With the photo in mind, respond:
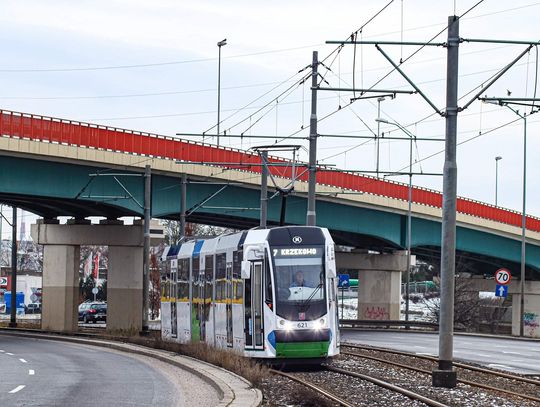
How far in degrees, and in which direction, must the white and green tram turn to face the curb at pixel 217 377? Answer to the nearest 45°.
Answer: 0° — it already faces it

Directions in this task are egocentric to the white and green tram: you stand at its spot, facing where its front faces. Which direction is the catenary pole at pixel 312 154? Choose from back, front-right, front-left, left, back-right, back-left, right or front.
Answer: back

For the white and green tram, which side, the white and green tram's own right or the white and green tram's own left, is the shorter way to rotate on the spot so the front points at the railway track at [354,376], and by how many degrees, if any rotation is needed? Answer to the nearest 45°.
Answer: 0° — it already faces it

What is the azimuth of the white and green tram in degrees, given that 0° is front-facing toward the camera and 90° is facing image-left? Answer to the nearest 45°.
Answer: approximately 0°

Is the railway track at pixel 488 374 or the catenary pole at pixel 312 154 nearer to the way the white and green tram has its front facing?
the railway track

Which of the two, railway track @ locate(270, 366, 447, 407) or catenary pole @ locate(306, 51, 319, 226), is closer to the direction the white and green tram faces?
the railway track

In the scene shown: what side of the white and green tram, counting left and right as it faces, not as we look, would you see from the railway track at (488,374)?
front
